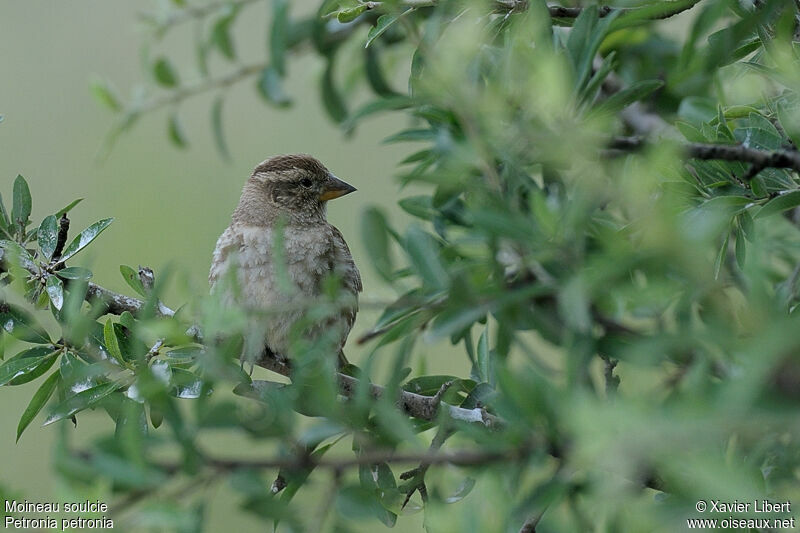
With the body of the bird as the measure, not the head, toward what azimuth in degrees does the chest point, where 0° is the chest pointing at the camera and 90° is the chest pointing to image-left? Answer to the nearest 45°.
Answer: approximately 0°
